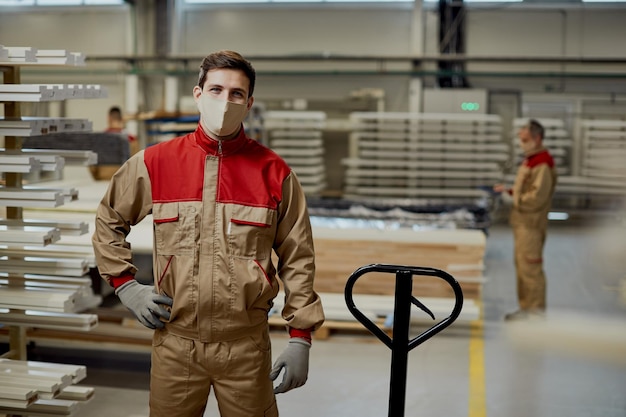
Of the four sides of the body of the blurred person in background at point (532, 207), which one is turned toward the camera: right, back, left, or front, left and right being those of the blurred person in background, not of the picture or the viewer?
left

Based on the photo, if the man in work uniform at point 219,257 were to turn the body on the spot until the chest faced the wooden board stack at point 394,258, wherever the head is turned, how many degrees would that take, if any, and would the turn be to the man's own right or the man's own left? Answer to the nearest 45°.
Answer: approximately 180°

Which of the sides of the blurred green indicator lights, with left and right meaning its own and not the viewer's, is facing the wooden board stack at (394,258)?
front

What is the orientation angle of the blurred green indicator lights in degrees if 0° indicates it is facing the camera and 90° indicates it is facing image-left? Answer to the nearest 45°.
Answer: approximately 0°

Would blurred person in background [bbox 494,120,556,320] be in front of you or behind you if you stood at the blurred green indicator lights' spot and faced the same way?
in front

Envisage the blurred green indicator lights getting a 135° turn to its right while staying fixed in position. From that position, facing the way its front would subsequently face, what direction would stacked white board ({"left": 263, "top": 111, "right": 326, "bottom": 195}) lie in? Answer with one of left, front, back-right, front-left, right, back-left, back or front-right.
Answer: front-left

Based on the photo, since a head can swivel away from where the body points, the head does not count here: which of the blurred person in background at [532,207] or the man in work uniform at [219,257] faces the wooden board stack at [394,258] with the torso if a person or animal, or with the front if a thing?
the blurred person in background

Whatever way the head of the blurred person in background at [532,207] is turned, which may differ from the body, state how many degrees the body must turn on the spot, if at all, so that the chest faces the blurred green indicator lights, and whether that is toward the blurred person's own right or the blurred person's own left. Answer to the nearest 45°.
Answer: approximately 90° to the blurred person's own right

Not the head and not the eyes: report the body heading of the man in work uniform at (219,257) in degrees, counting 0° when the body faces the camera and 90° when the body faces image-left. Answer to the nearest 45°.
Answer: approximately 0°

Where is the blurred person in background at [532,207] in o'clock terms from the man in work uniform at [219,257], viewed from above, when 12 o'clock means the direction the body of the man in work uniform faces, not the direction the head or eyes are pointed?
The blurred person in background is roughly at 7 o'clock from the man in work uniform.

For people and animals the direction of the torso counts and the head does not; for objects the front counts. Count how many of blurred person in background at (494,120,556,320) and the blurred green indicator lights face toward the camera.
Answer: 1
